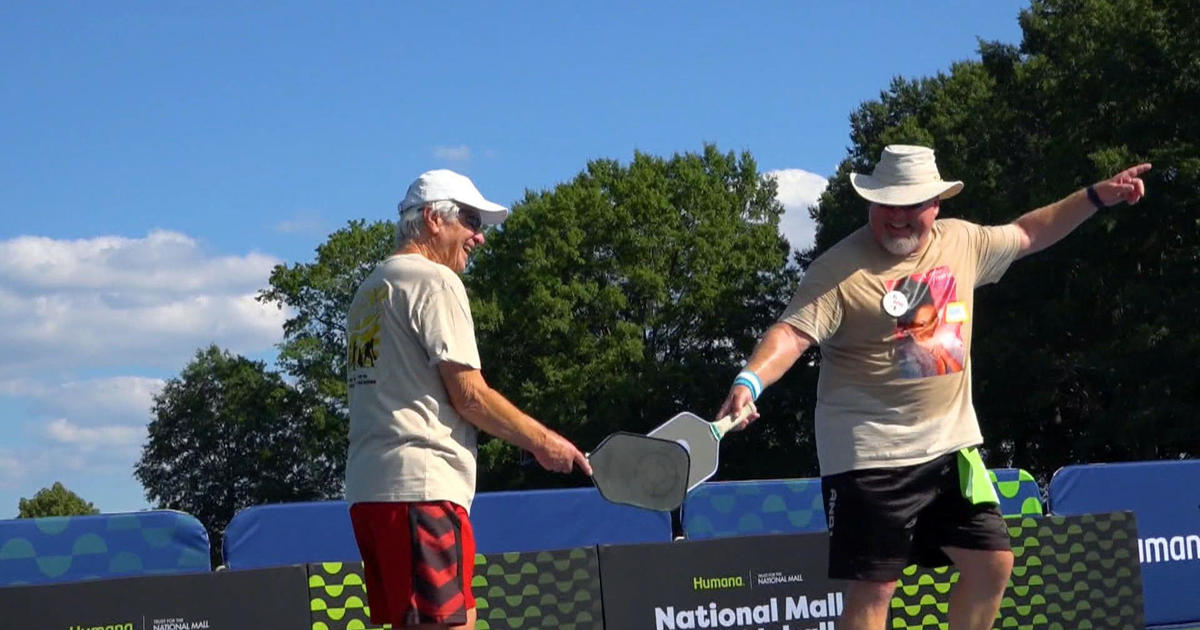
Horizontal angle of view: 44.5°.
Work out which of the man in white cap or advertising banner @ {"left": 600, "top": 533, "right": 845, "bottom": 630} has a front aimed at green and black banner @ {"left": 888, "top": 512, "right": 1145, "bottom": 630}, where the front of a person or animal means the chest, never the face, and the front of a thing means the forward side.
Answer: the man in white cap

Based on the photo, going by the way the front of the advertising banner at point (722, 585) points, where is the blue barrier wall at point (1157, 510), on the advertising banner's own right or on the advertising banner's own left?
on the advertising banner's own left

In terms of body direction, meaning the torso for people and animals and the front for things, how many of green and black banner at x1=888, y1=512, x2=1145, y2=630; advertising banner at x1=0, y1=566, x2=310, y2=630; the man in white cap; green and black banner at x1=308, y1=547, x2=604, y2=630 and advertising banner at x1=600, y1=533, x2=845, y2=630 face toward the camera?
4

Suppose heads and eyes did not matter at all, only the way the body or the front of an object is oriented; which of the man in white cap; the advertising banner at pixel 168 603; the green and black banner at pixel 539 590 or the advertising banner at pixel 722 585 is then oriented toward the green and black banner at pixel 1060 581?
the man in white cap

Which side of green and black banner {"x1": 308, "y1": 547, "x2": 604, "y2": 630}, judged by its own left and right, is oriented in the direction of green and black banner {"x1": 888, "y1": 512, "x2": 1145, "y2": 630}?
left

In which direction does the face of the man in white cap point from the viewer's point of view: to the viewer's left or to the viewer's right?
to the viewer's right
